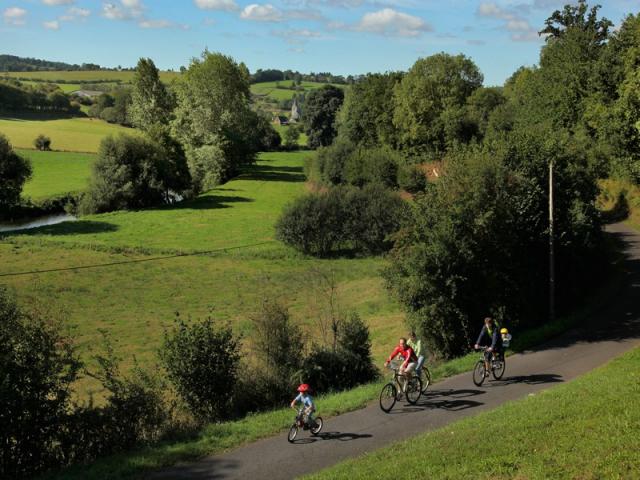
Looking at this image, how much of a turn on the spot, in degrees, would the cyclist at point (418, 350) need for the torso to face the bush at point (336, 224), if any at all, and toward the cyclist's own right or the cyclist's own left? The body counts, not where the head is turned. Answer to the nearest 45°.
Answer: approximately 135° to the cyclist's own right

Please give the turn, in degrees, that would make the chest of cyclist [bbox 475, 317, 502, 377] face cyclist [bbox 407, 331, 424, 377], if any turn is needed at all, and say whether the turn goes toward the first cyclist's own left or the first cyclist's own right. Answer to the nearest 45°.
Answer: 0° — they already face them

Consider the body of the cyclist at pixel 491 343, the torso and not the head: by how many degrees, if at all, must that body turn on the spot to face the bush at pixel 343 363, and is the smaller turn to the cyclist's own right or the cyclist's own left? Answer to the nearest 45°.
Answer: approximately 45° to the cyclist's own right

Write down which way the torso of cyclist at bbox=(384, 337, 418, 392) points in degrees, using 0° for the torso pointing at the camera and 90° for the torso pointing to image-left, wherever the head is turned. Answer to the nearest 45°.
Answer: approximately 45°

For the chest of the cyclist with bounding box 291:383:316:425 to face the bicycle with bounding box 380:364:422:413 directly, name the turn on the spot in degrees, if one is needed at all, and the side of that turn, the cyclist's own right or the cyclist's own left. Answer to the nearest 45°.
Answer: approximately 180°

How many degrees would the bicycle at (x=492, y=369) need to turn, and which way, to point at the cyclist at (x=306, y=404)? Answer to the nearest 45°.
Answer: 0° — it already faces them

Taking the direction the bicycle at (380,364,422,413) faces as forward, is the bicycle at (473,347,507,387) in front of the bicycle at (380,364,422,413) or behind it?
behind

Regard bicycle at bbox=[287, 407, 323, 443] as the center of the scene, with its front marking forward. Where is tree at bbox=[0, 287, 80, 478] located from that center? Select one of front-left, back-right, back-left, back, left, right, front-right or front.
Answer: front-right

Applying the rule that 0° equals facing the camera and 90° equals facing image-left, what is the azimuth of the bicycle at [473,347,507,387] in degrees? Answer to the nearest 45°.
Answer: approximately 45°

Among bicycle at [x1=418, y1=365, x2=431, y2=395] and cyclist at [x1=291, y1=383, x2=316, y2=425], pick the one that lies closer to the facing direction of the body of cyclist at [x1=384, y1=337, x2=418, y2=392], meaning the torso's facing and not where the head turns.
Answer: the cyclist
